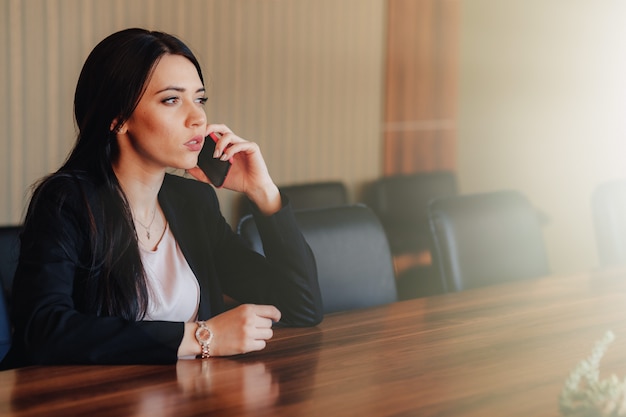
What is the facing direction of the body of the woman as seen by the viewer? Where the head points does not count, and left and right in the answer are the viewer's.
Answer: facing the viewer and to the right of the viewer
